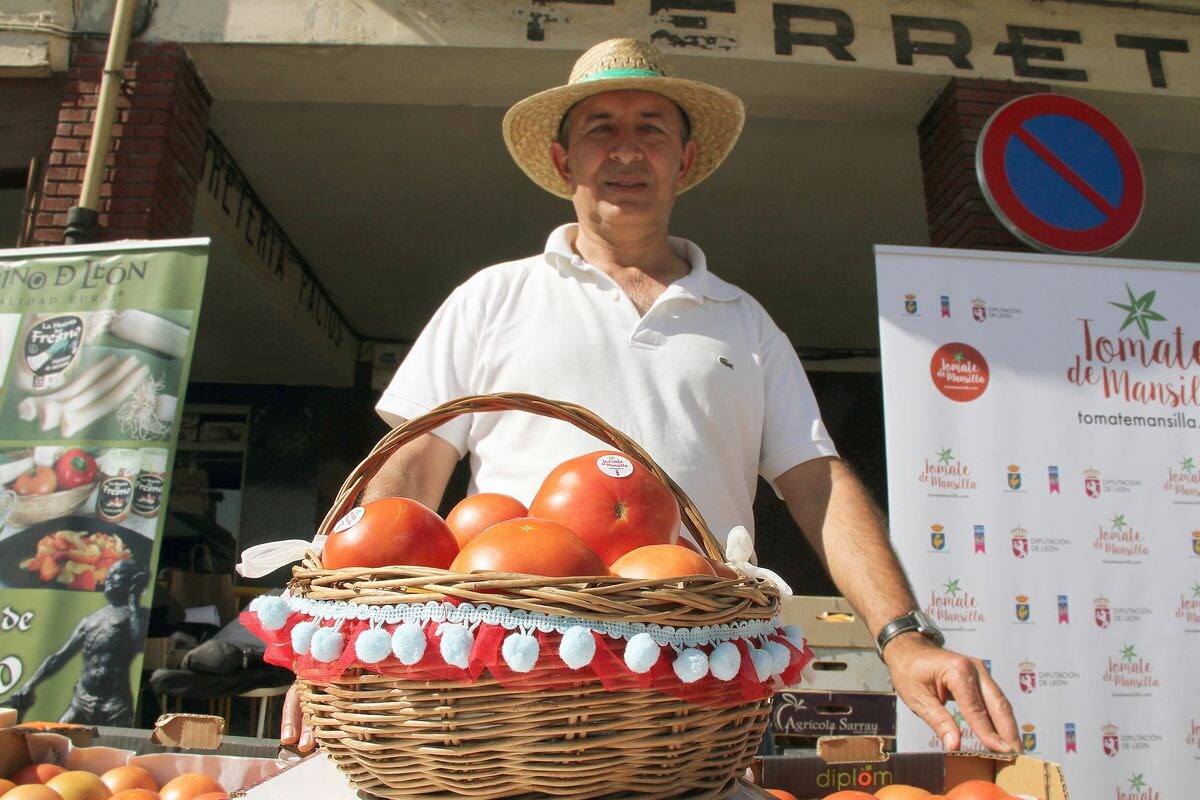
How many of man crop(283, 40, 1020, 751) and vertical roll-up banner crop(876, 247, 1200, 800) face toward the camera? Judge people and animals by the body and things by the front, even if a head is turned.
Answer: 2

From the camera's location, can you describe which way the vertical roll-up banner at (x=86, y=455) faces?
facing the viewer

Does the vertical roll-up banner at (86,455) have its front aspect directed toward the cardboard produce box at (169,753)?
yes

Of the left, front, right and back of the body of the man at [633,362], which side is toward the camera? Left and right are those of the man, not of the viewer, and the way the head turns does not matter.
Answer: front

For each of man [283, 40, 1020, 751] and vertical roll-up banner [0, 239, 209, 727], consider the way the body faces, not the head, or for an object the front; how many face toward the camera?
2

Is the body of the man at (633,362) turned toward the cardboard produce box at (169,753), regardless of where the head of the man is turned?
no

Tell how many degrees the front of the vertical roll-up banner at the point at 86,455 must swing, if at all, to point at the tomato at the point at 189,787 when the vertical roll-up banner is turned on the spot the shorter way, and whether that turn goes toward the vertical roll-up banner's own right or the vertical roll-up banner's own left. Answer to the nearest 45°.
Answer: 0° — it already faces it

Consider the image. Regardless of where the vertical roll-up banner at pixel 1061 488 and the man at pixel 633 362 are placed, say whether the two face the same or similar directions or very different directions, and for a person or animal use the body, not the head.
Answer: same or similar directions

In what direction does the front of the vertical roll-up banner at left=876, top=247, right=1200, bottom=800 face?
toward the camera

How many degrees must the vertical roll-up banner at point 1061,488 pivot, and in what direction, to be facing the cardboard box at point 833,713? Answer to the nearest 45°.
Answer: approximately 90° to its right

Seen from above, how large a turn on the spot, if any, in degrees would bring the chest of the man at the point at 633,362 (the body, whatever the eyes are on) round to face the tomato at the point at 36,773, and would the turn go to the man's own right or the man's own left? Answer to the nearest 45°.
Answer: approximately 90° to the man's own right

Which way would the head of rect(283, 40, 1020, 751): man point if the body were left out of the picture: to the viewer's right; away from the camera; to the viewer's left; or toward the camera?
toward the camera

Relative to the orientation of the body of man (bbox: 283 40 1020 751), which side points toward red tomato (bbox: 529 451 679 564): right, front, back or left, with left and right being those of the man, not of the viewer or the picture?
front
